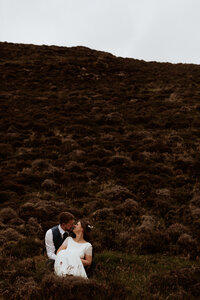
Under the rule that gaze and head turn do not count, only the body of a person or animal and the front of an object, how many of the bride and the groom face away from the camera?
0

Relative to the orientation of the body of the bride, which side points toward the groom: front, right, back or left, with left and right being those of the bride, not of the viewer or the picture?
right

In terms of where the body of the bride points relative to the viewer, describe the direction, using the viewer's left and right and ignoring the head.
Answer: facing the viewer and to the left of the viewer

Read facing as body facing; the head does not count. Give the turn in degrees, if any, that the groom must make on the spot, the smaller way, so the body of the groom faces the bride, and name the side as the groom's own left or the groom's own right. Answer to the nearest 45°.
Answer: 0° — they already face them

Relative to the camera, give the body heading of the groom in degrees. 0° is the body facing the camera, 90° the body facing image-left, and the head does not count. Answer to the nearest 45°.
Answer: approximately 315°

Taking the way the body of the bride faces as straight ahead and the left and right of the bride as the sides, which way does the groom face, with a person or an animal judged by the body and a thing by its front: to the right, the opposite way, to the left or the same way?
to the left
